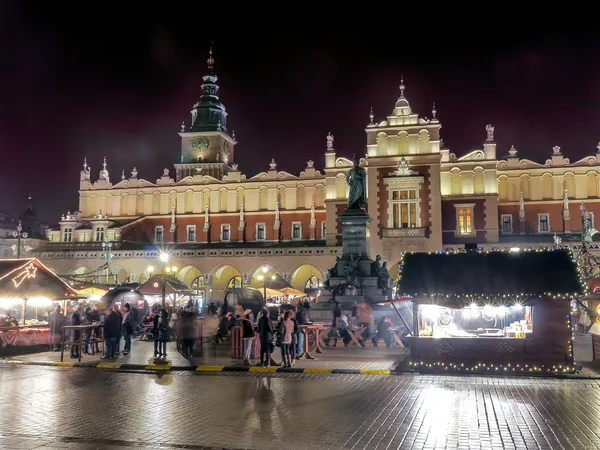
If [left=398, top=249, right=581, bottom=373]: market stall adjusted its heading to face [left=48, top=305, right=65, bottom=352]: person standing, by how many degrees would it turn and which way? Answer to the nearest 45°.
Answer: approximately 90° to its right

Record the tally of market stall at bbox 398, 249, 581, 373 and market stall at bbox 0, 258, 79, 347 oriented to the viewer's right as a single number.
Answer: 0

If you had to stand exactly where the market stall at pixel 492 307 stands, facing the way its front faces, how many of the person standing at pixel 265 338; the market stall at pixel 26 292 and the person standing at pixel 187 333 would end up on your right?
3

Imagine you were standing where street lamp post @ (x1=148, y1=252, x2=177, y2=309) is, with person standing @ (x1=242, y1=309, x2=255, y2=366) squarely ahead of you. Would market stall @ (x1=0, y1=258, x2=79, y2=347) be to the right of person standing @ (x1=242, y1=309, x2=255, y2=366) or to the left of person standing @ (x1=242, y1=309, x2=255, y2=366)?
right

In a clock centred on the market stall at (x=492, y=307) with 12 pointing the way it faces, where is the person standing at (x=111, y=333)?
The person standing is roughly at 3 o'clock from the market stall.

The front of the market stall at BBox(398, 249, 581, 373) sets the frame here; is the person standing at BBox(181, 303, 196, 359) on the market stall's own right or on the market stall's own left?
on the market stall's own right

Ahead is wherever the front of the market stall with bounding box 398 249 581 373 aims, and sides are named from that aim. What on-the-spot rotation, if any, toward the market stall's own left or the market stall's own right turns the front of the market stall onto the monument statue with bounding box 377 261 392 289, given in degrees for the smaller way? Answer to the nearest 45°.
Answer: approximately 180°

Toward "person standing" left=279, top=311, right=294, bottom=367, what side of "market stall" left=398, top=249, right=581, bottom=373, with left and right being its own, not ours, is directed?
right

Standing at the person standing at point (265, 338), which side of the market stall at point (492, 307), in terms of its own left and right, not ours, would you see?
right
